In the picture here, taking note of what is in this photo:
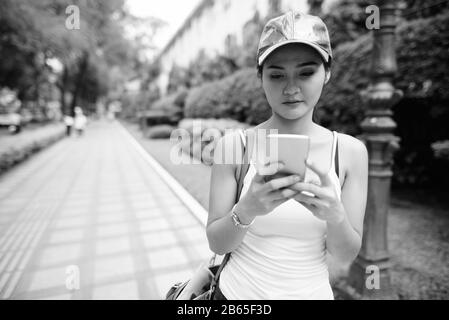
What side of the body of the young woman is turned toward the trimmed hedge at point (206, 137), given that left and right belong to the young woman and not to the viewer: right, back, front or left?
back

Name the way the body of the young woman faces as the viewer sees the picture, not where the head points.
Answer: toward the camera

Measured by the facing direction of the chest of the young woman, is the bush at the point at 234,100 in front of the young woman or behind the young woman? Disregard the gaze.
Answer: behind

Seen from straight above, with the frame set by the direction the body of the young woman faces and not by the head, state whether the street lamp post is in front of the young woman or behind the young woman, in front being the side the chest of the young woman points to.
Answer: behind

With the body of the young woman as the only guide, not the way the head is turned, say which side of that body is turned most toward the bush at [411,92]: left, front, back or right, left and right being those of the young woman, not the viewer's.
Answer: back
